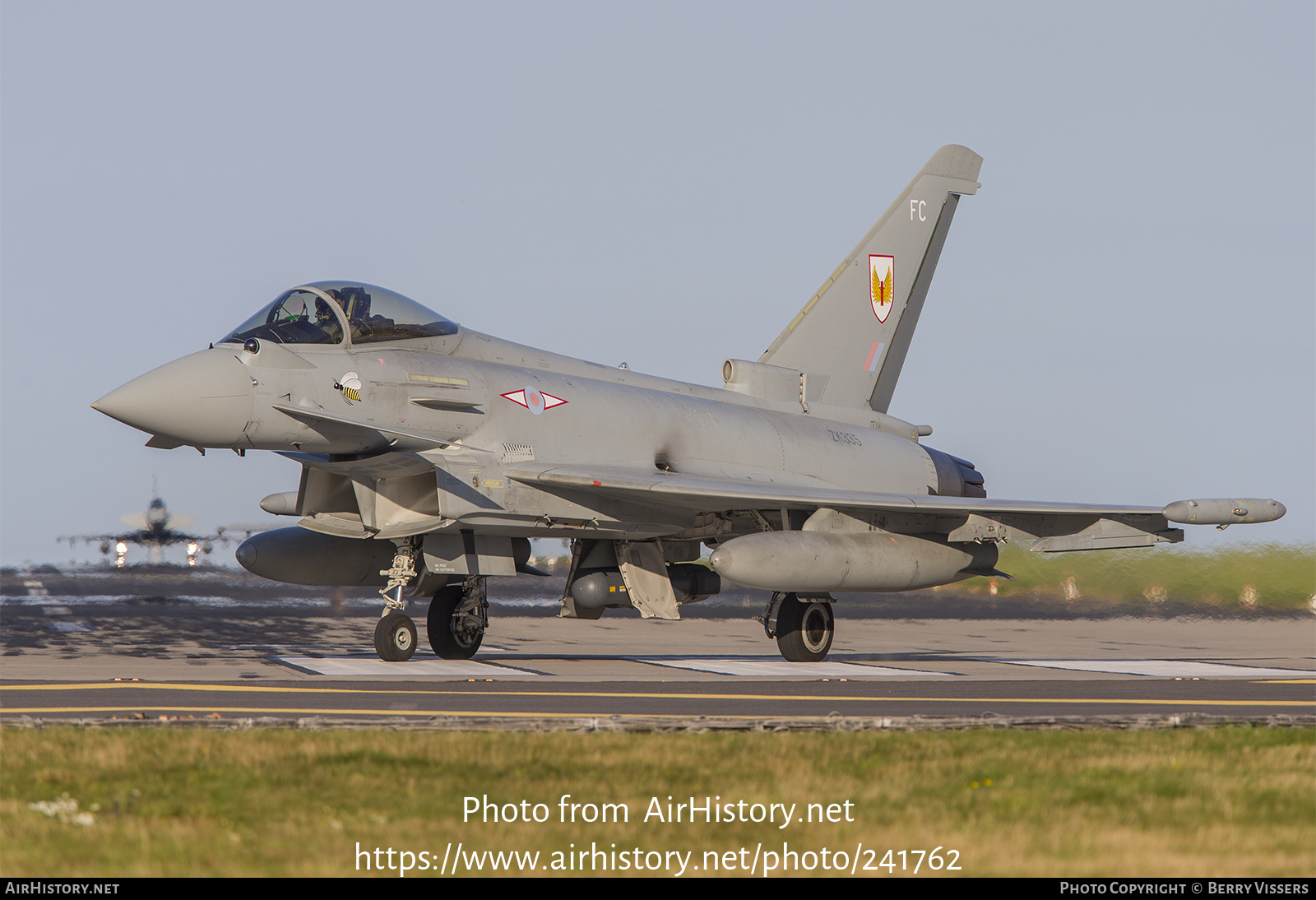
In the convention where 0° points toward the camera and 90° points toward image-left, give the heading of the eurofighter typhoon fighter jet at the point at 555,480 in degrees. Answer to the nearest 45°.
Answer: approximately 45°
